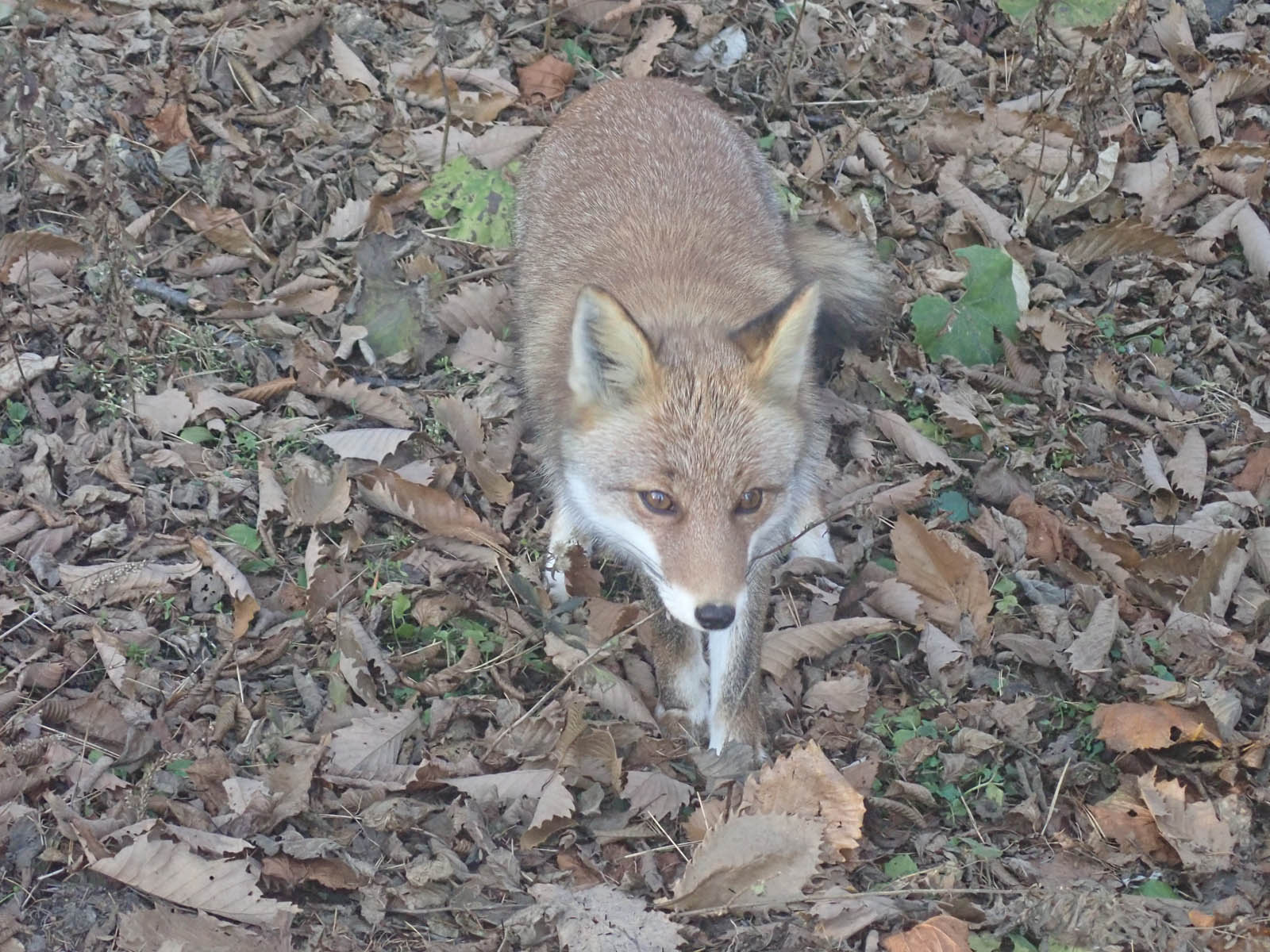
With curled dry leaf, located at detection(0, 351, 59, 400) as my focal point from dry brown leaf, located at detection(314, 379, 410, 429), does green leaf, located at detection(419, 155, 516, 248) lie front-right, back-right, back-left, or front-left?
back-right

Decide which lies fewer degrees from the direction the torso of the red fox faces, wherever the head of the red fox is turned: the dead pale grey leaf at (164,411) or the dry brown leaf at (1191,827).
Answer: the dry brown leaf

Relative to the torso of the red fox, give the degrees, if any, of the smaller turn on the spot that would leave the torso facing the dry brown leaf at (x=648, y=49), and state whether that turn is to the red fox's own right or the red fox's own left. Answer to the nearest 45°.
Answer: approximately 180°

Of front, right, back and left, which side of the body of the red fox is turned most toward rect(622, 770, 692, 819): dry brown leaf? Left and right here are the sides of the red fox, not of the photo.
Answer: front

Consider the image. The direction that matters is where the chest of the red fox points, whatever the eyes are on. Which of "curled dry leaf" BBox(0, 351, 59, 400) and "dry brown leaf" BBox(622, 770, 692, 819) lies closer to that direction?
the dry brown leaf

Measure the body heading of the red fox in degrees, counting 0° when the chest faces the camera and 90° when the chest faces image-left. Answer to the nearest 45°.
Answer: approximately 0°

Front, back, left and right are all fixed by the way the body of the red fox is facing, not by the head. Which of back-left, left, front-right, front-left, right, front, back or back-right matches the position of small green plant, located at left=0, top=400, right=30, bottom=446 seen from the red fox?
right

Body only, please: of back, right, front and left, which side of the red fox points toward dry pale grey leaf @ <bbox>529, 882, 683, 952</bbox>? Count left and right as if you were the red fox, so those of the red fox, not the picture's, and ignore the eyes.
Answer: front

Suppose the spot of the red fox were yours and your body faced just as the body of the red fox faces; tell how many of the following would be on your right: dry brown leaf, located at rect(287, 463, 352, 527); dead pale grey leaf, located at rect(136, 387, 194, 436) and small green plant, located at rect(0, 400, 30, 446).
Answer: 3

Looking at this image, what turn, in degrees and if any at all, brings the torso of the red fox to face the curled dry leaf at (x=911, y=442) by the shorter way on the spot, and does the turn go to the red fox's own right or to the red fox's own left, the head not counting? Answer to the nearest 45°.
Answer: approximately 135° to the red fox's own left
